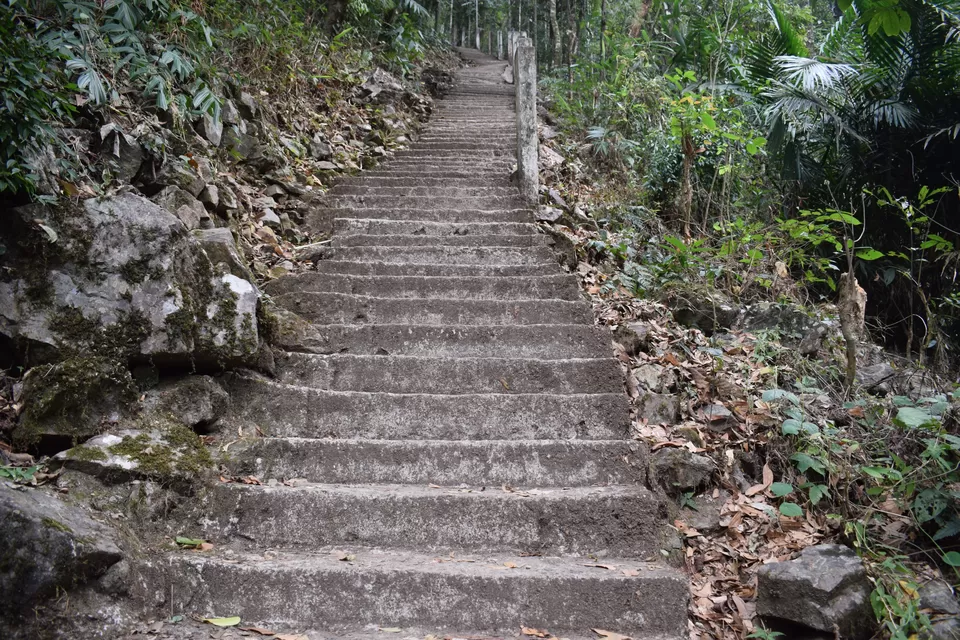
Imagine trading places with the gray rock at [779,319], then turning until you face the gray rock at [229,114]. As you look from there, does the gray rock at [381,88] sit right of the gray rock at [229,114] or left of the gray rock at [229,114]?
right

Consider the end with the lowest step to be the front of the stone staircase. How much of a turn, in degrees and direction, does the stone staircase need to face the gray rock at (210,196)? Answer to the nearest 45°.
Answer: approximately 135° to its right

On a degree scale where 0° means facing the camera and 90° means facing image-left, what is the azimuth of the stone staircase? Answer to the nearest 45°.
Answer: approximately 0°

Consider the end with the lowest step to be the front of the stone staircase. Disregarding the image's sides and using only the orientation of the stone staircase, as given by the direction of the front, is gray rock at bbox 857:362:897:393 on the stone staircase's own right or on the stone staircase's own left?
on the stone staircase's own left

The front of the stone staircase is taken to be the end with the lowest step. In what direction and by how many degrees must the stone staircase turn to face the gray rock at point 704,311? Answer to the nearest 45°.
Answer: approximately 135° to its left

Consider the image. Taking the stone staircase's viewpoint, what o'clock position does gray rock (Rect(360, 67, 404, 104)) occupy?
The gray rock is roughly at 6 o'clock from the stone staircase.

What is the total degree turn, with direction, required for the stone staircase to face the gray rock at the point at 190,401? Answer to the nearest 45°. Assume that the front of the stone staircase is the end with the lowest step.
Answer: approximately 90° to its right

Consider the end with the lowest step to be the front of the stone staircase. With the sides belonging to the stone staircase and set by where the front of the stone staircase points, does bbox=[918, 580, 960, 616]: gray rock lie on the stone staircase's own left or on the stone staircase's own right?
on the stone staircase's own left

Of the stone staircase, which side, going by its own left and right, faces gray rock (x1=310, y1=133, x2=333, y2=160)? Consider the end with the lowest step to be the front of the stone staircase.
back
